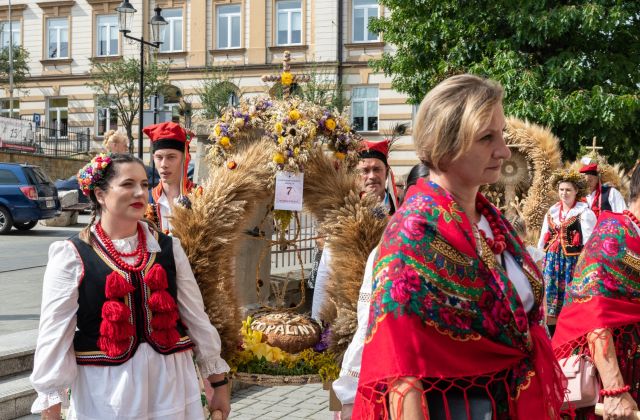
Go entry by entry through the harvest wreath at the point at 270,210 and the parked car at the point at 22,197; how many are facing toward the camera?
1

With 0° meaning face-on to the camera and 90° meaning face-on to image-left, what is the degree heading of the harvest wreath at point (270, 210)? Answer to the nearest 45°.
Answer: approximately 0°

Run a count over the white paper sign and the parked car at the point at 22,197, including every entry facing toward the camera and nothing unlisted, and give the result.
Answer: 1

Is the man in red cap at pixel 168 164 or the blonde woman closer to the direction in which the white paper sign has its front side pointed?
the blonde woman
